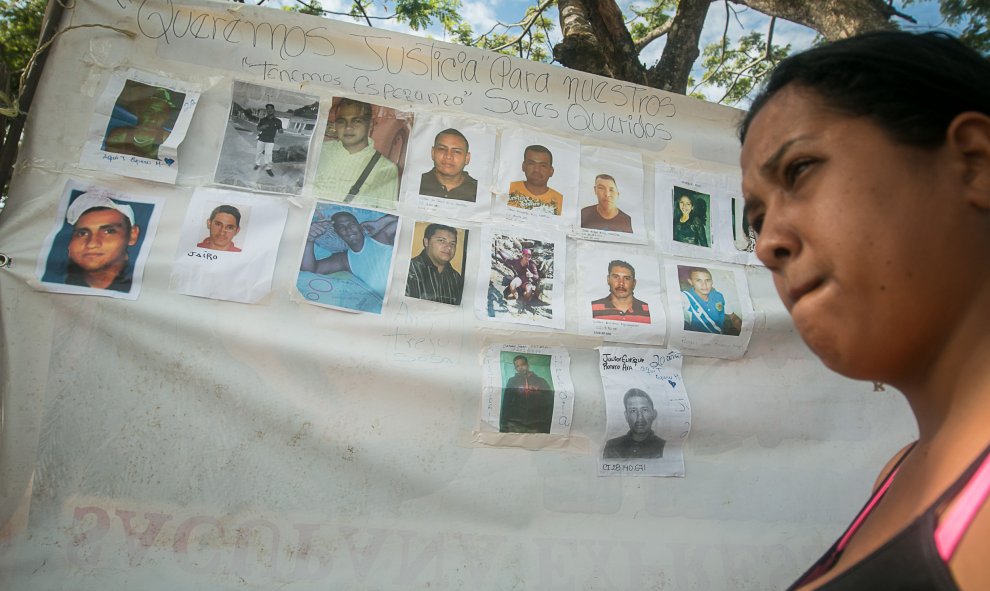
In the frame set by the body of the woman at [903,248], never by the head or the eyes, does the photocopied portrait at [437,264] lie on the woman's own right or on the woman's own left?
on the woman's own right

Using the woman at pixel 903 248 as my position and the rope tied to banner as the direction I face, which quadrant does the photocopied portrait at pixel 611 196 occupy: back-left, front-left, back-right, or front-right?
front-right

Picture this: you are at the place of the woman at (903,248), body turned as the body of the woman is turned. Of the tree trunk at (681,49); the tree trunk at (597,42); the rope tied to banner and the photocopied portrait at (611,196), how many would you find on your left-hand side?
0

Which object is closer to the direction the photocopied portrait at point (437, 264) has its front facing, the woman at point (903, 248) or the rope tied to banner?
the woman

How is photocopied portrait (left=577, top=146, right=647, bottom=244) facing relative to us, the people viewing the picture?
facing the viewer

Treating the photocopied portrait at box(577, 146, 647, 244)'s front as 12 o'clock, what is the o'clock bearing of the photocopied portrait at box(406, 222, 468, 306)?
the photocopied portrait at box(406, 222, 468, 306) is roughly at 2 o'clock from the photocopied portrait at box(577, 146, 647, 244).

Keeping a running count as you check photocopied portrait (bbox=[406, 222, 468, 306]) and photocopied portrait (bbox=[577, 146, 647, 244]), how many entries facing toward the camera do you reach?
2

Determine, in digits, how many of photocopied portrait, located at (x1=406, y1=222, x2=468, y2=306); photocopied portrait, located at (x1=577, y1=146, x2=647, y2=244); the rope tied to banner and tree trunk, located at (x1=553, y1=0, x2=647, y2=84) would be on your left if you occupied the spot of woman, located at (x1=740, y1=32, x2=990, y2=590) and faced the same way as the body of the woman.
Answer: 0

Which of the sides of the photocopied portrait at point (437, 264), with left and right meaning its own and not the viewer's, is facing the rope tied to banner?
right

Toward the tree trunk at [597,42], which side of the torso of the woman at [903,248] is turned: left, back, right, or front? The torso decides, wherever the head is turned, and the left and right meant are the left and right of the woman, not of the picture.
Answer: right

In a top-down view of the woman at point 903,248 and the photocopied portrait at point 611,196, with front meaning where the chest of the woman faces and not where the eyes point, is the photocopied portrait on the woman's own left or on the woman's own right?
on the woman's own right

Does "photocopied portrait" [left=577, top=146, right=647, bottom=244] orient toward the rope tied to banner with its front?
no

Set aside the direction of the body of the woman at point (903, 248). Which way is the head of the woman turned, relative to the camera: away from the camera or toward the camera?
toward the camera

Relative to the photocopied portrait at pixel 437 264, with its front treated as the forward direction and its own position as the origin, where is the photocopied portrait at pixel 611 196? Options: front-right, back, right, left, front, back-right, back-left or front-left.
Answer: left
